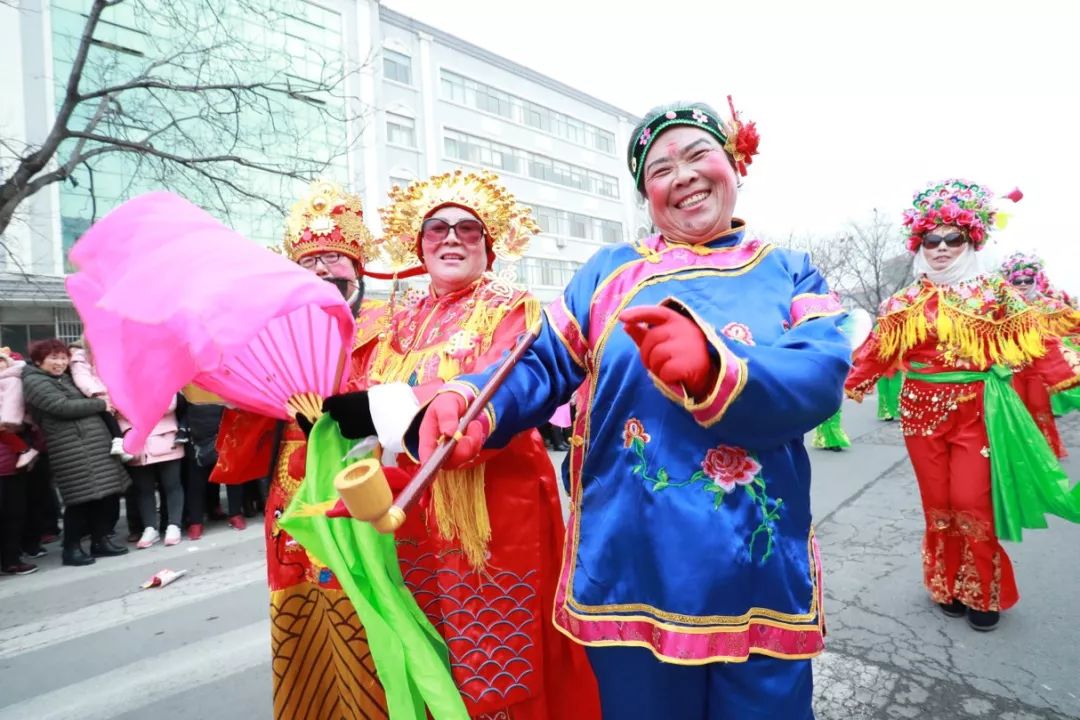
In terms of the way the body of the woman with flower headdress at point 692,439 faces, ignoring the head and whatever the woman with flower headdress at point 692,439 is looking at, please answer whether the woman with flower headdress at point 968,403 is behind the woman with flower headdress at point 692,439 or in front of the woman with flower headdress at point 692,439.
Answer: behind

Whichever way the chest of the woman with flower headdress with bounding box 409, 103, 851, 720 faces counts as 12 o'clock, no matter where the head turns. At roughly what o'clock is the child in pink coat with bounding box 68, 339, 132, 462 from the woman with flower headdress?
The child in pink coat is roughly at 4 o'clock from the woman with flower headdress.

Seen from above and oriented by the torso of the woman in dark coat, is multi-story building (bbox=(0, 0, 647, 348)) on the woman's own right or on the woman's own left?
on the woman's own left

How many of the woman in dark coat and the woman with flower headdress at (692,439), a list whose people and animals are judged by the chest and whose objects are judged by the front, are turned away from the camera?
0

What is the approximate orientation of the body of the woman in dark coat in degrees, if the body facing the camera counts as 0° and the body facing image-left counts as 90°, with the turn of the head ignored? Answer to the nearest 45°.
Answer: approximately 315°

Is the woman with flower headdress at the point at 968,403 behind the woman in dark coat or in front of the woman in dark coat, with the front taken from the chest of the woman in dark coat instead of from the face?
in front

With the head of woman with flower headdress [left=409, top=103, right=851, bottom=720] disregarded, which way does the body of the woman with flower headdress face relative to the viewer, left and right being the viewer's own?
facing the viewer
